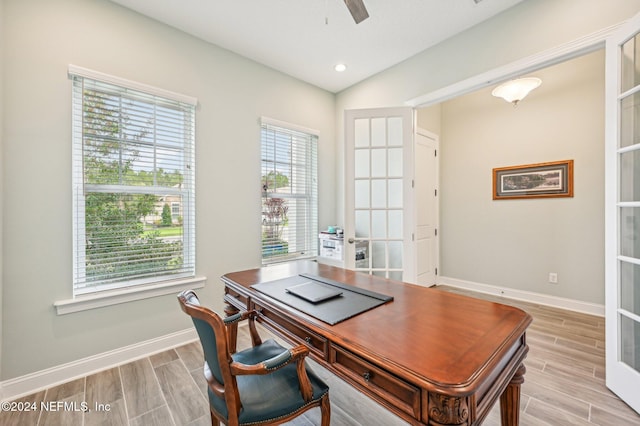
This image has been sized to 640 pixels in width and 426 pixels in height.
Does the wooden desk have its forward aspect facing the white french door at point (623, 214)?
no

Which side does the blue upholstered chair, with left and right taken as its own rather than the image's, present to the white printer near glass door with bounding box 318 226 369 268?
front

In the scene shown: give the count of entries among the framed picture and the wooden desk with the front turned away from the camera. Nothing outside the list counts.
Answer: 0

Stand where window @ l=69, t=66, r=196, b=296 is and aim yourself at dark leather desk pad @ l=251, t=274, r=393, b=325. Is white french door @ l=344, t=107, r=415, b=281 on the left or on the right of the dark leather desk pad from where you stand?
left

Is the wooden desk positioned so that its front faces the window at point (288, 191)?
no

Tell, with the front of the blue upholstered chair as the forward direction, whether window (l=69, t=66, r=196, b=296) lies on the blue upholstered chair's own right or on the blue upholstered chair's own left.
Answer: on the blue upholstered chair's own left

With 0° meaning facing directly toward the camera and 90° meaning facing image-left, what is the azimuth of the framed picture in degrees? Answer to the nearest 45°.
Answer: approximately 45°

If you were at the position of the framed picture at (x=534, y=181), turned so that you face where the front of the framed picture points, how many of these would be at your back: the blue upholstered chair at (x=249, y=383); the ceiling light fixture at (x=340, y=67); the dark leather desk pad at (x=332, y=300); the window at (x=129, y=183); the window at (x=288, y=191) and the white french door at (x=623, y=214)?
0

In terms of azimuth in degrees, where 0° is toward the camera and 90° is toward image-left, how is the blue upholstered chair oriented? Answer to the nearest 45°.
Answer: approximately 225°

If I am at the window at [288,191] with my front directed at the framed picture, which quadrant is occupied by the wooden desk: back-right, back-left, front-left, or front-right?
front-right

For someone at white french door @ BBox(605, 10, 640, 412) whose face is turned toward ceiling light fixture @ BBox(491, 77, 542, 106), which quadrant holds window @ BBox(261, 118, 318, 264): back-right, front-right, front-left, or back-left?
front-left

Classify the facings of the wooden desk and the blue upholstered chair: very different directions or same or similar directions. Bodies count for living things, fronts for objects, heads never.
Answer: very different directions

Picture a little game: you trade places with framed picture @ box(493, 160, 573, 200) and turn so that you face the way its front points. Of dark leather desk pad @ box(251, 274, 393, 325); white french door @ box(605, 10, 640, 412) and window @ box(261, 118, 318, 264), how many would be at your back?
0

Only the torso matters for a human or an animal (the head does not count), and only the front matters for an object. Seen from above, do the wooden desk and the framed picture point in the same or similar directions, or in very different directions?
same or similar directions

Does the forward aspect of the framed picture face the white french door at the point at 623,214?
yes

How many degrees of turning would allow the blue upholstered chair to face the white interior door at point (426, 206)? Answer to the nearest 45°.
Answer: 0° — it already faces it

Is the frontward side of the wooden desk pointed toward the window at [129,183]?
no

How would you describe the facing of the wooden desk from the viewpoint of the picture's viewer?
facing the viewer and to the left of the viewer
